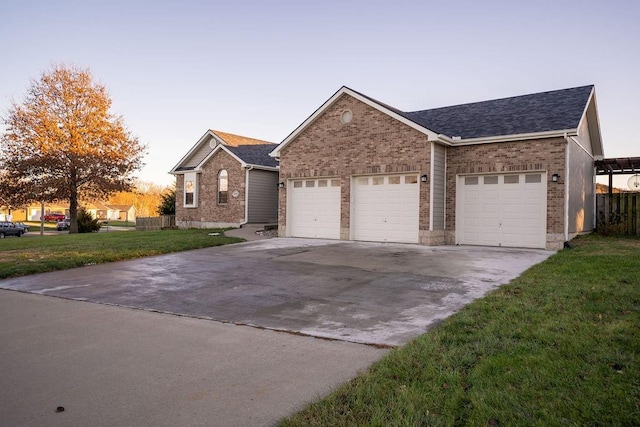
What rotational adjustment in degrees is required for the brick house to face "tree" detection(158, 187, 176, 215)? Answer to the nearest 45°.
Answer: approximately 90° to its right

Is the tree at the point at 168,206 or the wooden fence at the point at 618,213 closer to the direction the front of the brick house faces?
the tree

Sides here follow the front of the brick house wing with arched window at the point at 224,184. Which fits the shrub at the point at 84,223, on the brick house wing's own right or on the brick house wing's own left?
on the brick house wing's own right

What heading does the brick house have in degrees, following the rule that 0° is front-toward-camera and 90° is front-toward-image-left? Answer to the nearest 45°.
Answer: approximately 45°

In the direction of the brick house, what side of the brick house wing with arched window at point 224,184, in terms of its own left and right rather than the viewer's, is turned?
left

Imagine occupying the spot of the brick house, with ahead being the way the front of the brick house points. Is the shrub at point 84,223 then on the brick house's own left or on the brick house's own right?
on the brick house's own right

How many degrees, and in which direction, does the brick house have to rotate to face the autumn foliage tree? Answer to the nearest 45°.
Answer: approximately 45° to its right

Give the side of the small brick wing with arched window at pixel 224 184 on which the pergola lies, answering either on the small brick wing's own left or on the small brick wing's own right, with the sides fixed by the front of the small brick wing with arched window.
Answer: on the small brick wing's own left

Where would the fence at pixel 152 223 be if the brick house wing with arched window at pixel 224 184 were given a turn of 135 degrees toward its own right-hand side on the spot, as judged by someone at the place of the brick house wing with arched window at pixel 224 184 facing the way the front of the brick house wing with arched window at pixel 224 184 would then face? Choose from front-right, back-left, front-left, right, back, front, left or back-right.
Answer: front-left

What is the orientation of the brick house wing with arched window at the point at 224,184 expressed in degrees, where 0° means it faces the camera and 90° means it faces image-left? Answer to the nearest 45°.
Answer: approximately 45°

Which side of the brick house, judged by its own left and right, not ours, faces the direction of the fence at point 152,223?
right
